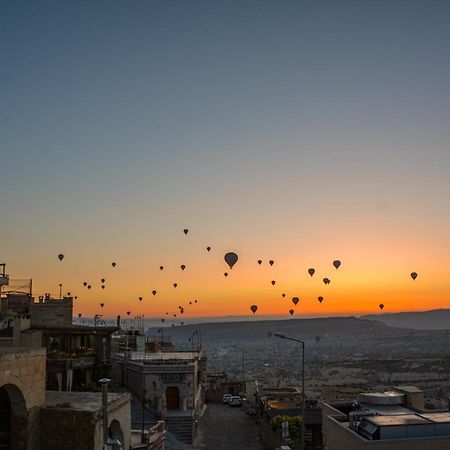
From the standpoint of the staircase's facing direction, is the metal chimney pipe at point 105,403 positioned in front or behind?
in front

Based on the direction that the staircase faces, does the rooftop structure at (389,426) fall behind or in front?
in front

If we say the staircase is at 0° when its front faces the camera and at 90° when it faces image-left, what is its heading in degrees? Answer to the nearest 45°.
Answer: approximately 0°
